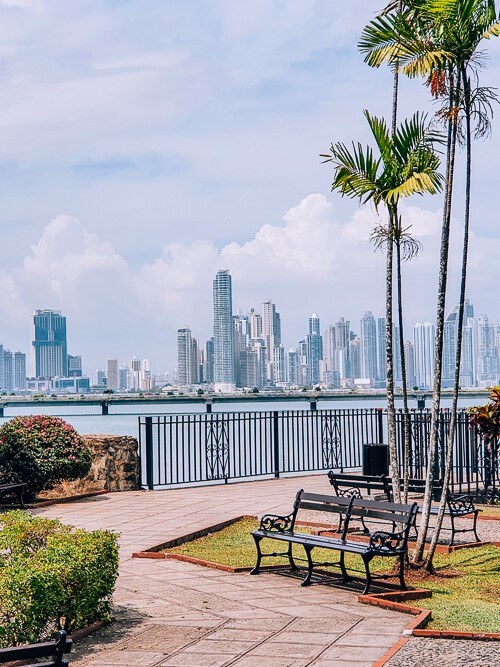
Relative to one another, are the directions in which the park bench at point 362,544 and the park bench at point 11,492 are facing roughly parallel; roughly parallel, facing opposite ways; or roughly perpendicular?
roughly perpendicular

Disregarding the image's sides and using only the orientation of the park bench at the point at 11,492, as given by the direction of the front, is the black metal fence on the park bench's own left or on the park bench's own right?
on the park bench's own left

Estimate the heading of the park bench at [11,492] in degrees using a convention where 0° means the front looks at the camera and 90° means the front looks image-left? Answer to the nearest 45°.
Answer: approximately 315°

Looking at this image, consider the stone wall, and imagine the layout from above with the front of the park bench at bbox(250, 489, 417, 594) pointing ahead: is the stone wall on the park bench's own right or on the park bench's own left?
on the park bench's own right

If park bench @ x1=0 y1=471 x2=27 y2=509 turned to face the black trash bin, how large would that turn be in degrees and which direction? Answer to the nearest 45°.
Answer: approximately 45° to its left

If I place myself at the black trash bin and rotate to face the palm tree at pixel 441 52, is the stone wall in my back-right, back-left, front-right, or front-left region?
back-right

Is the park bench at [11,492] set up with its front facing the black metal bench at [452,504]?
yes

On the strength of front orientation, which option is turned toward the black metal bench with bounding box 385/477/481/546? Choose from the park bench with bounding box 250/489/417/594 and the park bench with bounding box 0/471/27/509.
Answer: the park bench with bounding box 0/471/27/509

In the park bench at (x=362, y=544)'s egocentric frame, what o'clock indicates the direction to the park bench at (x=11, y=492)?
the park bench at (x=11, y=492) is roughly at 3 o'clock from the park bench at (x=362, y=544).
